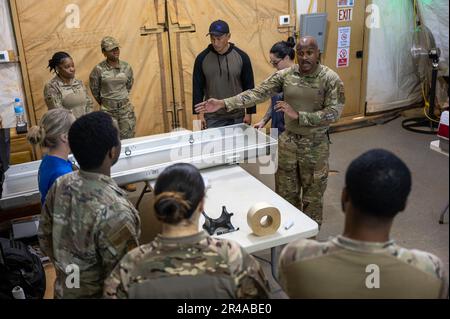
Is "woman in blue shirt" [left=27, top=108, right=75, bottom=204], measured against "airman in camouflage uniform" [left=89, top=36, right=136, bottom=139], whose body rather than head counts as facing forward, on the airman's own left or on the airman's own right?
on the airman's own right

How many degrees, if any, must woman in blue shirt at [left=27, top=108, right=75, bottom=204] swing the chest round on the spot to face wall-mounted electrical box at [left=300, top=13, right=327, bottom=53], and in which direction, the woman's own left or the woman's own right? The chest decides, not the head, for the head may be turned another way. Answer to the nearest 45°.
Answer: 0° — they already face it

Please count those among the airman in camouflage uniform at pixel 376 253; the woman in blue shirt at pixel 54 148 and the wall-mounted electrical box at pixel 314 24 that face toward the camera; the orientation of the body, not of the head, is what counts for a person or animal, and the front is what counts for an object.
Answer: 1

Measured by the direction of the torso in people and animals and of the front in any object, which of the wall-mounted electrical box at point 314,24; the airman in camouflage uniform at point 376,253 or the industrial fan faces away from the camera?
the airman in camouflage uniform

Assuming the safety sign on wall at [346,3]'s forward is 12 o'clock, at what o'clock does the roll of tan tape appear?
The roll of tan tape is roughly at 12 o'clock from the safety sign on wall.

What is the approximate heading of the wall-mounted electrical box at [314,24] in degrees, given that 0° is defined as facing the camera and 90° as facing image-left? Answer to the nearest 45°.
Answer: approximately 0°

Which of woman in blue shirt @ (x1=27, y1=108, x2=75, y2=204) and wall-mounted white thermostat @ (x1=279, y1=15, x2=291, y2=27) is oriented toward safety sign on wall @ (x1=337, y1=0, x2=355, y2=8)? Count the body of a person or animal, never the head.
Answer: the woman in blue shirt

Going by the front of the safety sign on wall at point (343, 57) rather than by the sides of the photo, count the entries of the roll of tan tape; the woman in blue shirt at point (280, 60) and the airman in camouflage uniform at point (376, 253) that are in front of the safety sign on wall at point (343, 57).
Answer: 3

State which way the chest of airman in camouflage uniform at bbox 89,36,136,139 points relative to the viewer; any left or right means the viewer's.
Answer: facing the viewer and to the right of the viewer

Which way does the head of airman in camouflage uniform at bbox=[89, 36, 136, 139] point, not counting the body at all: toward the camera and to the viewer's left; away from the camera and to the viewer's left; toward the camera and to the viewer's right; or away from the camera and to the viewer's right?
toward the camera and to the viewer's right

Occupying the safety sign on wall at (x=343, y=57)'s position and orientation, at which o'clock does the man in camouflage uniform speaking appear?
The man in camouflage uniform speaking is roughly at 12 o'clock from the safety sign on wall.

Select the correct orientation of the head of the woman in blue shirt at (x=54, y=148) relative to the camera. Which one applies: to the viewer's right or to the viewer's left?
to the viewer's right

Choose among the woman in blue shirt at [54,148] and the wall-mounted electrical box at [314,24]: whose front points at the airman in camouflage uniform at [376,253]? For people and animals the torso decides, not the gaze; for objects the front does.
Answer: the wall-mounted electrical box

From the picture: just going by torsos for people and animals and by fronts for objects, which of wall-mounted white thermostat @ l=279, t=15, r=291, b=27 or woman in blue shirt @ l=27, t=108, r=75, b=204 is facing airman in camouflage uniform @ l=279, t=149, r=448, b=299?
the wall-mounted white thermostat
